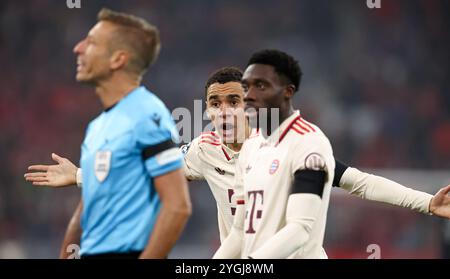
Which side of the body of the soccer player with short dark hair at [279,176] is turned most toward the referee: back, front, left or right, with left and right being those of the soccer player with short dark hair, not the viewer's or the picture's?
front

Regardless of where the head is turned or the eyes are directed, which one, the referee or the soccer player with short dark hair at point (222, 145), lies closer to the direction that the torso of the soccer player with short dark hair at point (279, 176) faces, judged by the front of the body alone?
the referee

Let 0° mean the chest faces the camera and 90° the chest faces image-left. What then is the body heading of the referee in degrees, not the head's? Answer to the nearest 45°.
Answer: approximately 45°

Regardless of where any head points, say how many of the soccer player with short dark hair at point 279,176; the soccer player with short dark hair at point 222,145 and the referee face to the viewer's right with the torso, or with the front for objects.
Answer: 0

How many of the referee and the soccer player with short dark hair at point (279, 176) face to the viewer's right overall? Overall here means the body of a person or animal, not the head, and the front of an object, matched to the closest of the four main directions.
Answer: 0

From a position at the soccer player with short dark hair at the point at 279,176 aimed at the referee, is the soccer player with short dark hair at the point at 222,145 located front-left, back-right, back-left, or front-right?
back-right

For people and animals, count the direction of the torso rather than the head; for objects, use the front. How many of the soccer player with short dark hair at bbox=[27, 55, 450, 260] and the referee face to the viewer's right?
0

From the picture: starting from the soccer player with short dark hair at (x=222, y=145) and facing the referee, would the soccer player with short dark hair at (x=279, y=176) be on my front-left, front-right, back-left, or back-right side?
front-left

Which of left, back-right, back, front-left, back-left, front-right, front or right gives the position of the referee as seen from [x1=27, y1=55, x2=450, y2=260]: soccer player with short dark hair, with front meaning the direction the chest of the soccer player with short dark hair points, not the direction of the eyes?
front

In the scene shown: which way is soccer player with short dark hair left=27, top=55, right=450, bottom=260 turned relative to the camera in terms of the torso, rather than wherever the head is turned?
toward the camera

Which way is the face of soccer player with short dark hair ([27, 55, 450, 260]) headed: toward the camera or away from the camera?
toward the camera

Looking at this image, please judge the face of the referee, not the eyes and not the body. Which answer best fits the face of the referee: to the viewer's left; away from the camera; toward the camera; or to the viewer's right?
to the viewer's left

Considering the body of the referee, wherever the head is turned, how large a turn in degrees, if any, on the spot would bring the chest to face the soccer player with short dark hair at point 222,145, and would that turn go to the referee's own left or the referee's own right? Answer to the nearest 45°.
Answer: approximately 135° to the referee's own right
